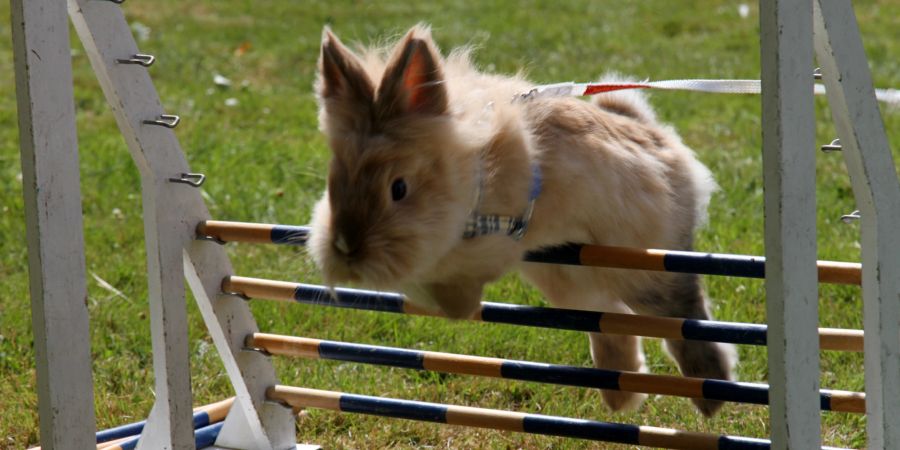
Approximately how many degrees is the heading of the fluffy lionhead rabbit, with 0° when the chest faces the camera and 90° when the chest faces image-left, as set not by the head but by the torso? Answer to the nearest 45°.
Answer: approximately 45°
